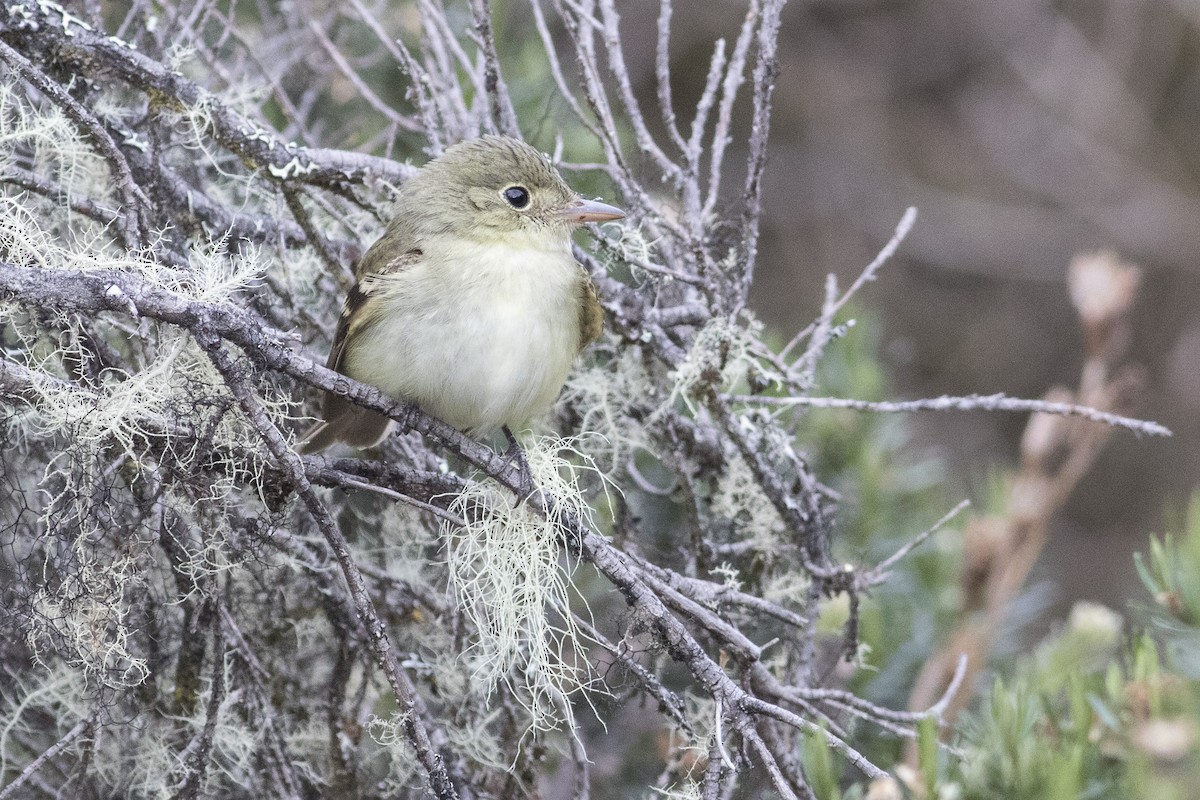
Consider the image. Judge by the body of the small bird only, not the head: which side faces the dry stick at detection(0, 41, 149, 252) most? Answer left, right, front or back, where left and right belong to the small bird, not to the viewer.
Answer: right

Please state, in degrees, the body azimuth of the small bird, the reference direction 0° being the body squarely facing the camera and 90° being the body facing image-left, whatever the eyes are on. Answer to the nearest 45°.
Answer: approximately 315°

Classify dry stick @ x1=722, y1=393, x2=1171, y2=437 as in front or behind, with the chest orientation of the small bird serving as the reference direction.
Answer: in front

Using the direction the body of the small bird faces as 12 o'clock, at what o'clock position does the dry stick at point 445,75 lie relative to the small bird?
The dry stick is roughly at 7 o'clock from the small bird.

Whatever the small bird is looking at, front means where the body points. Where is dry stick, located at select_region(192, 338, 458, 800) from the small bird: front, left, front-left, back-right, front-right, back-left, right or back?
front-right

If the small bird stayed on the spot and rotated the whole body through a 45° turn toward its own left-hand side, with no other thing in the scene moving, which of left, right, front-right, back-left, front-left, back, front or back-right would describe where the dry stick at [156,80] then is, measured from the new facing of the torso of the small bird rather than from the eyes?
back

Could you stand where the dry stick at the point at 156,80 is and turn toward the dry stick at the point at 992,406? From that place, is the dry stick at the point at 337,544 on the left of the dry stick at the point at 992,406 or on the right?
right
